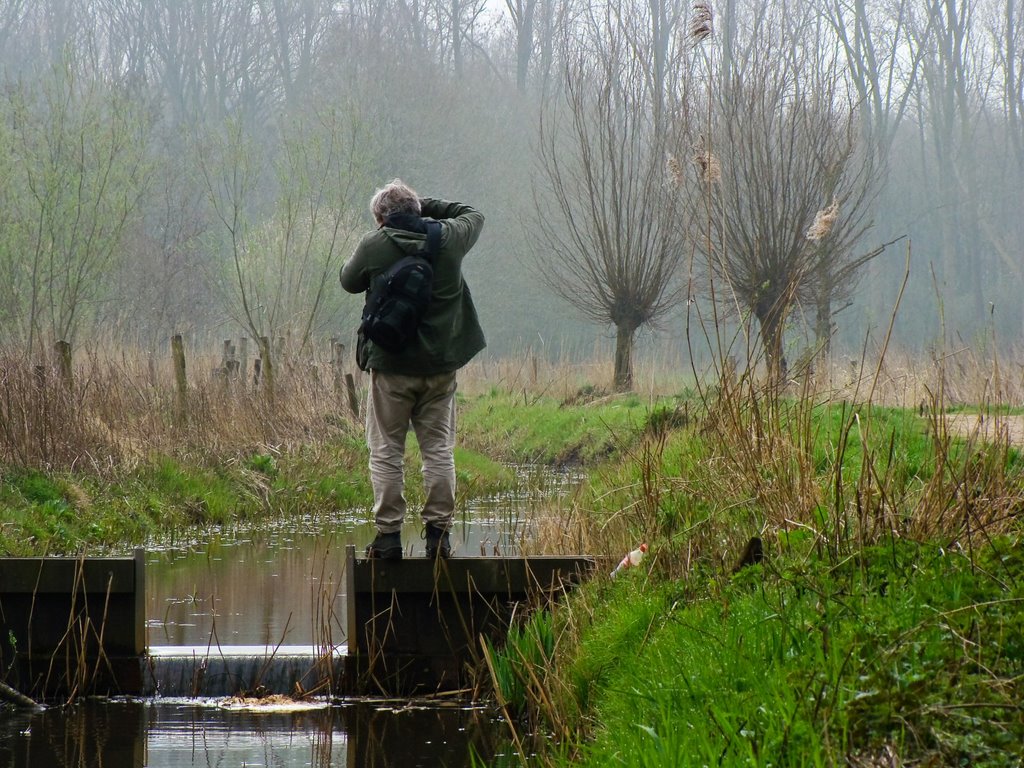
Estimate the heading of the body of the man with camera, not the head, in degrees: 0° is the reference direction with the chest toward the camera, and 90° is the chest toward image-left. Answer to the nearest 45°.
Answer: approximately 180°

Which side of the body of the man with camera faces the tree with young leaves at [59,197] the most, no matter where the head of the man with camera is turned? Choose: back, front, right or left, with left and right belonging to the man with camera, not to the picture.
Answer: front

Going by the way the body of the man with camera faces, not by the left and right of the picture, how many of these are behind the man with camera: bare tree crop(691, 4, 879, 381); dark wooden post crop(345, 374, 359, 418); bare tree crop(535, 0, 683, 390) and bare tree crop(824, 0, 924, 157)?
0

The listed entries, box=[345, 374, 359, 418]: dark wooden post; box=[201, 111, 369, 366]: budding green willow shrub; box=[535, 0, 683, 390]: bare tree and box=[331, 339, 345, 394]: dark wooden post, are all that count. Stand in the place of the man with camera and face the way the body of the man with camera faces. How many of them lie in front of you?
4

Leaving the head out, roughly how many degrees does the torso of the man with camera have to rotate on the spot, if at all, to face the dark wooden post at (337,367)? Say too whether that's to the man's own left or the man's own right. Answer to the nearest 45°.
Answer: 0° — they already face it

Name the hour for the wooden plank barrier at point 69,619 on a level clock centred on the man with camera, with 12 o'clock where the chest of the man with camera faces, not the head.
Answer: The wooden plank barrier is roughly at 9 o'clock from the man with camera.

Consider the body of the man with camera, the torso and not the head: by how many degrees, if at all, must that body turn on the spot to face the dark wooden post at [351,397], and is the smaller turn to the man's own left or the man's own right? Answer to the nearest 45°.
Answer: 0° — they already face it

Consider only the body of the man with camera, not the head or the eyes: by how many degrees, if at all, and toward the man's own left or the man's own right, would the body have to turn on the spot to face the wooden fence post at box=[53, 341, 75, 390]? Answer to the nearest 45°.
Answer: approximately 45° to the man's own left

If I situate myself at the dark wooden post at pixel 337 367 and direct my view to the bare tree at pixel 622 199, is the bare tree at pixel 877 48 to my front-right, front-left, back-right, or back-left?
front-left

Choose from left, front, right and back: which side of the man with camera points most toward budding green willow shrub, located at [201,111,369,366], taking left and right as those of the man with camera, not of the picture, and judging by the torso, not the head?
front
